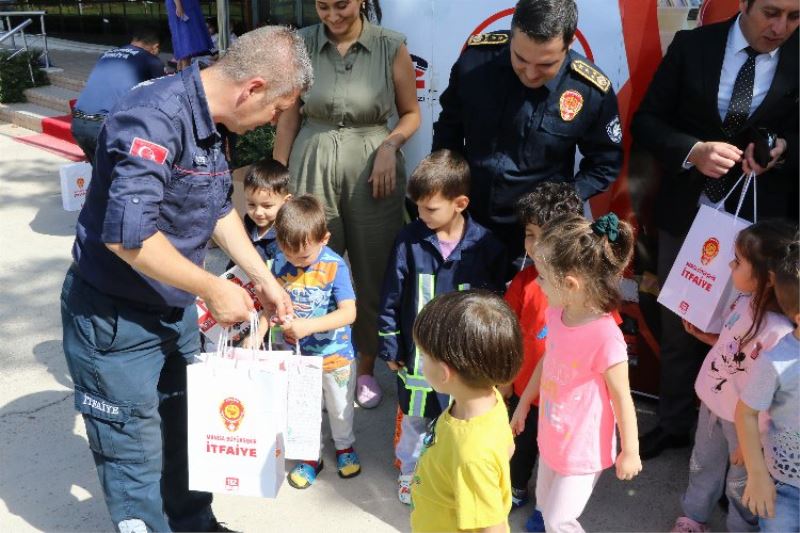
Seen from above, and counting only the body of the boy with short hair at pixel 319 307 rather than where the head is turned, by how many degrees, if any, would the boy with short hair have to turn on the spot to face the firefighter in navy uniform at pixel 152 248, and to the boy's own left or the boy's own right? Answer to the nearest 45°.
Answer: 0° — they already face them

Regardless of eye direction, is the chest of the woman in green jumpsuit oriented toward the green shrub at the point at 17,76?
no

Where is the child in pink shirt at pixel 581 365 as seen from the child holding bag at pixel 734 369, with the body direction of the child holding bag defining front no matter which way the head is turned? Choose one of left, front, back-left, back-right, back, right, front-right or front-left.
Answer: front

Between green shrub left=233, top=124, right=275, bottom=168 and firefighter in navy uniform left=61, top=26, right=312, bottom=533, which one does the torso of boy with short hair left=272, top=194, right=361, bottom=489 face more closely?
the firefighter in navy uniform

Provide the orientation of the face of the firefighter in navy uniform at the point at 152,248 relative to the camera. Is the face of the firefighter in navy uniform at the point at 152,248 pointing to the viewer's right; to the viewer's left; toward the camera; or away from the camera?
to the viewer's right

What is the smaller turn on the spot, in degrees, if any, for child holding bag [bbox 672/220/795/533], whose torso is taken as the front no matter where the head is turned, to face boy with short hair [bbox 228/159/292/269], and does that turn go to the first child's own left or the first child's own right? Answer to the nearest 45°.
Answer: approximately 45° to the first child's own right

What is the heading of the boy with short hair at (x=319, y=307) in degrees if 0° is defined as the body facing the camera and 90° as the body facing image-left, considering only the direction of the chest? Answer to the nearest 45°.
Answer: approximately 45°

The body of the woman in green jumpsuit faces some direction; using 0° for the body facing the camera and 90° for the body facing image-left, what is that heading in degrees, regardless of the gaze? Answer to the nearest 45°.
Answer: approximately 0°

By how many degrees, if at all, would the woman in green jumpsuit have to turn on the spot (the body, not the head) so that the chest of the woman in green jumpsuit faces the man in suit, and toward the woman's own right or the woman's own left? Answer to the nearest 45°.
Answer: approximately 45° to the woman's own left

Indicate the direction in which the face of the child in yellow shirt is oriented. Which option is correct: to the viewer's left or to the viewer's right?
to the viewer's left

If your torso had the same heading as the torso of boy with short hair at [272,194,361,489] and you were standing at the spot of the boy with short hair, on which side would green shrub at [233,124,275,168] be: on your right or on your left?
on your right

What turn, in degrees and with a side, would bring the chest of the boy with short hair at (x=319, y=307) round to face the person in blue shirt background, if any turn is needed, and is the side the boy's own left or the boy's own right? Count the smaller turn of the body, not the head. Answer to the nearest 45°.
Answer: approximately 90° to the boy's own right

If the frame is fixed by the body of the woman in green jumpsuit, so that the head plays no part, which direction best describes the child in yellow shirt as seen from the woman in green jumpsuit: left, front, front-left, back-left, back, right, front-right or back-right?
front

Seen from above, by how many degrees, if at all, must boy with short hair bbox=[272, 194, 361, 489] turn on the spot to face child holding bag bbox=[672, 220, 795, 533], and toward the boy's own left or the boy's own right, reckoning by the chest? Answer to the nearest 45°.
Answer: approximately 90° to the boy's own left

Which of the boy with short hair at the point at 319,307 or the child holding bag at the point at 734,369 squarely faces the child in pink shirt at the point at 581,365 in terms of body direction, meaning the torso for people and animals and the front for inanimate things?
the child holding bag

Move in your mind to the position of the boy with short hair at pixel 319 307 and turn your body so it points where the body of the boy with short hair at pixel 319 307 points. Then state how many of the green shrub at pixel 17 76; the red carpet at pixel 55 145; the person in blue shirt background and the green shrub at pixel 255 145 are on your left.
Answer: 0

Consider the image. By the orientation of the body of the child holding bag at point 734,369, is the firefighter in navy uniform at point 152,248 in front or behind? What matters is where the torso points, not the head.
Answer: in front

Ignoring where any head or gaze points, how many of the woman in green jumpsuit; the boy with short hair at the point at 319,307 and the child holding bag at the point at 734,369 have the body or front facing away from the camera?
0

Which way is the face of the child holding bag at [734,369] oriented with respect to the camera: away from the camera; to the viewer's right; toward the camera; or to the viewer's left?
to the viewer's left
